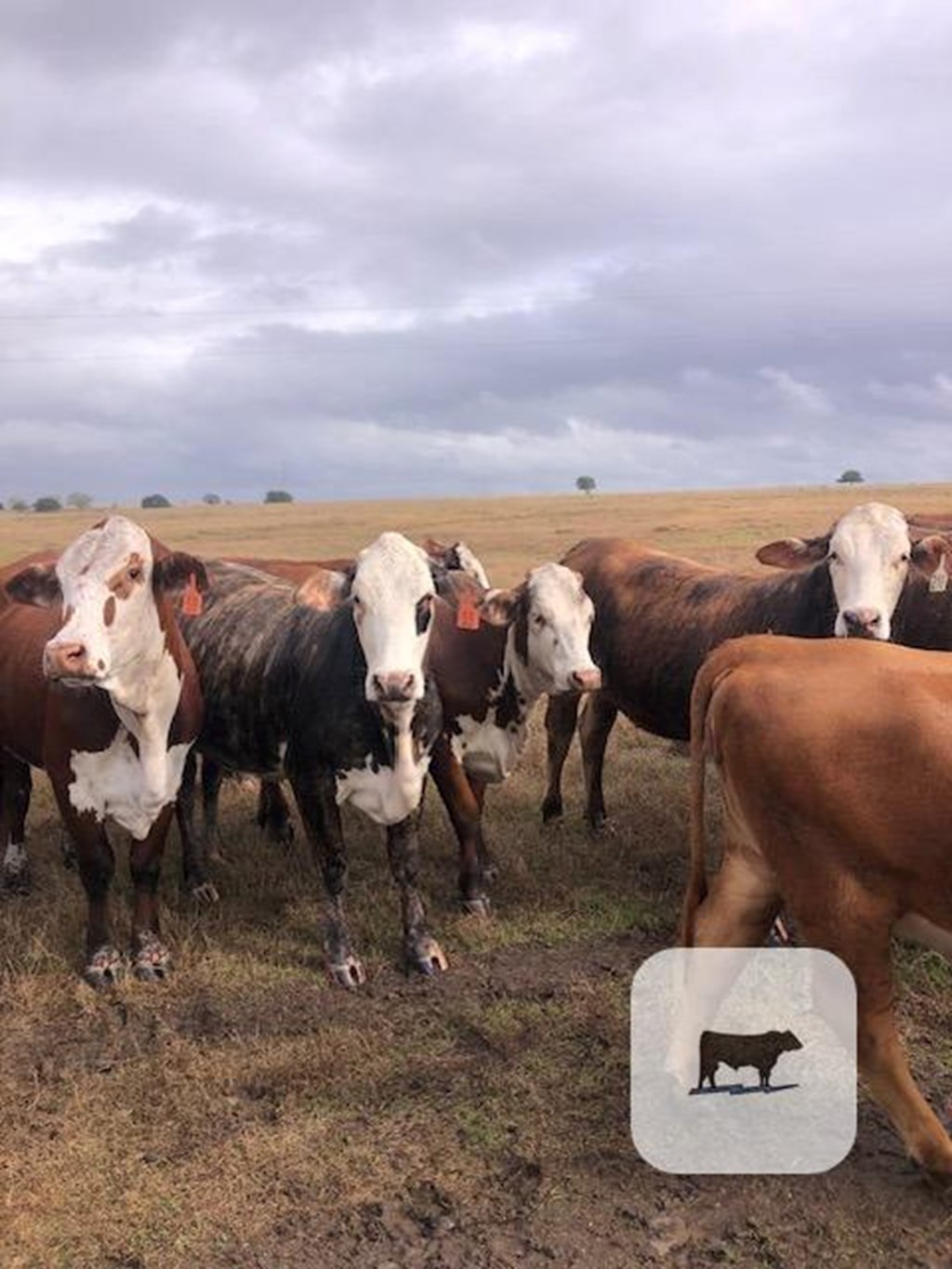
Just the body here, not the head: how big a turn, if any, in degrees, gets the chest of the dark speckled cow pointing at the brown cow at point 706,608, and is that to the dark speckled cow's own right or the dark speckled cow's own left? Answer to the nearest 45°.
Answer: approximately 90° to the dark speckled cow's own left

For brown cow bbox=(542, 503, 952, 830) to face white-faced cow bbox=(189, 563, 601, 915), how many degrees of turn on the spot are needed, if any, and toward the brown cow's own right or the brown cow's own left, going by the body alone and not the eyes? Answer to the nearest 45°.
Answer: approximately 135° to the brown cow's own right

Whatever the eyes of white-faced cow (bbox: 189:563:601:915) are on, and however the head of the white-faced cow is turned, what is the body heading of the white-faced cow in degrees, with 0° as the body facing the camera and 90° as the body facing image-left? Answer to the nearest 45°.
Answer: approximately 315°

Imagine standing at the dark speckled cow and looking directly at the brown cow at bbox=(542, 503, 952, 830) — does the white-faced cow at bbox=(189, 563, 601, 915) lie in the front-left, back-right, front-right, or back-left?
front-left

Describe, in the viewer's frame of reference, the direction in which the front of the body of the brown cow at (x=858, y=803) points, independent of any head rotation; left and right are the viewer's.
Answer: facing to the right of the viewer

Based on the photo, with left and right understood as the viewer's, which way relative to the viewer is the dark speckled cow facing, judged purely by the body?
facing the viewer and to the right of the viewer

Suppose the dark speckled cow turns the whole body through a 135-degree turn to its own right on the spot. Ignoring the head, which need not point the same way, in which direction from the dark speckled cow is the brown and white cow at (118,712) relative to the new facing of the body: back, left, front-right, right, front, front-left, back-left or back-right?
front

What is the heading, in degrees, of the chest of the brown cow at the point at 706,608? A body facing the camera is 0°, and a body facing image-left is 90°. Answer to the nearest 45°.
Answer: approximately 270°

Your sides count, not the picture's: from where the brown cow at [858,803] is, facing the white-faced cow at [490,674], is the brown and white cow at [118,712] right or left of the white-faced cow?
left
